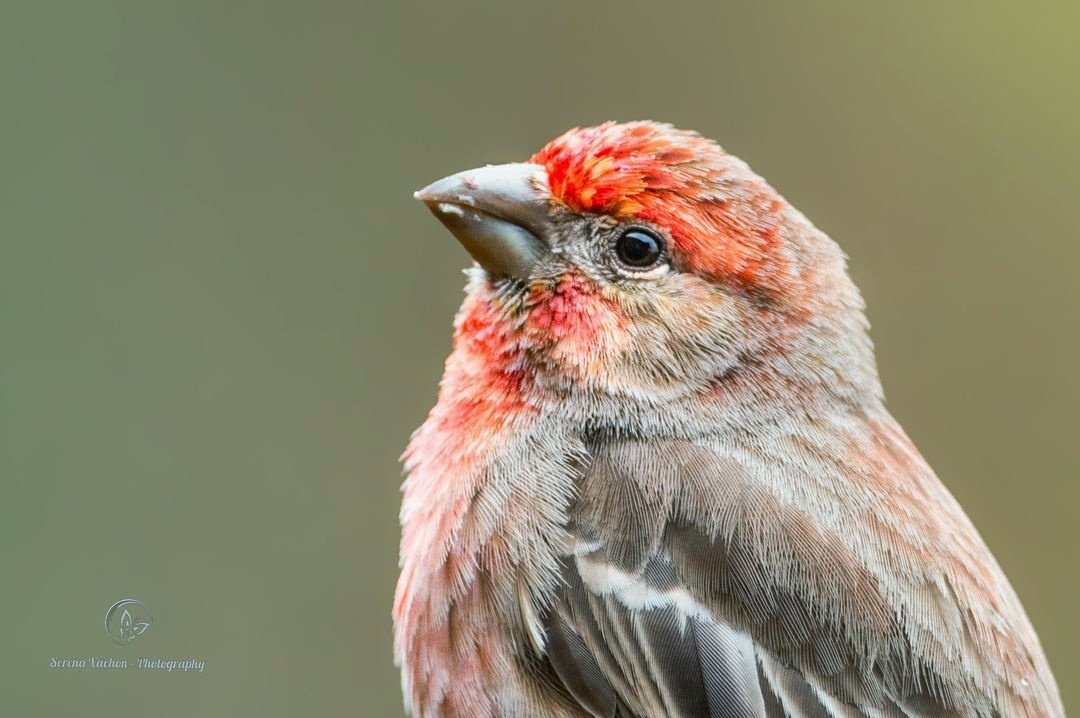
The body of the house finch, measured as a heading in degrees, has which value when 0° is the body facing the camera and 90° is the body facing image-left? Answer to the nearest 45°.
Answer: approximately 90°
